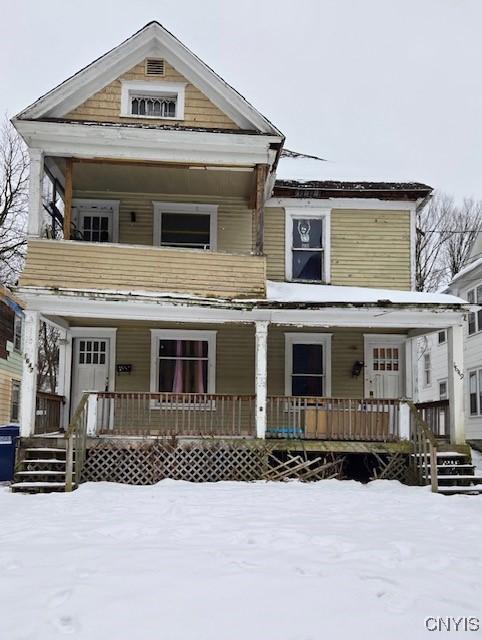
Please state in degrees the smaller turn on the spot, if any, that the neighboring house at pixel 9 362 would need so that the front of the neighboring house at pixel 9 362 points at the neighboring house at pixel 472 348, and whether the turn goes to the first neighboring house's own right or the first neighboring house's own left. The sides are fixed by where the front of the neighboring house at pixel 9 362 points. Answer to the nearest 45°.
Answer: approximately 90° to the first neighboring house's own left

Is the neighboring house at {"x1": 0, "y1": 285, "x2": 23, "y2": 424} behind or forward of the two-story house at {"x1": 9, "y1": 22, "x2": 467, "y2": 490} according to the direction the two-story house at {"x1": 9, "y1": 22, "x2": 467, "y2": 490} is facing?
behind

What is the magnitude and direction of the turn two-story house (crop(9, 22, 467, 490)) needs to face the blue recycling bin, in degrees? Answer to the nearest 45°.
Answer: approximately 90° to its right

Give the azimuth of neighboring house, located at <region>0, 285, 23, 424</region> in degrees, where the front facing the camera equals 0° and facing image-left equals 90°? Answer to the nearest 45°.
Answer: approximately 0°

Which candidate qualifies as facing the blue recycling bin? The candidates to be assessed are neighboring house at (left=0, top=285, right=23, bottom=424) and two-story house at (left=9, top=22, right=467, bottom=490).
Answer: the neighboring house

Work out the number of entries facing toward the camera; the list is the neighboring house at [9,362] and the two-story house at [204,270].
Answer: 2

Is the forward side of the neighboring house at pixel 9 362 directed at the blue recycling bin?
yes

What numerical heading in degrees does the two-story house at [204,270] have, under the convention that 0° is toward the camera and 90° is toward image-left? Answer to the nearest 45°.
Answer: approximately 0°
